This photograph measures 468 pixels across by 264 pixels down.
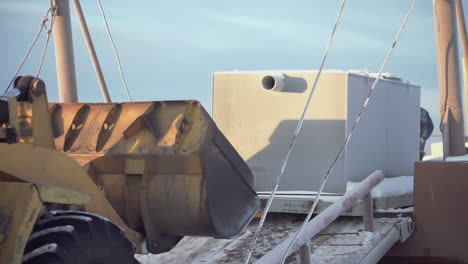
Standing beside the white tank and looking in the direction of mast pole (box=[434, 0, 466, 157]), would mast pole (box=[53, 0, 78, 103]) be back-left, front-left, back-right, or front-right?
back-left

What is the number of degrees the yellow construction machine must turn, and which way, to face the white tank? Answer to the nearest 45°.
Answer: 0° — it already faces it

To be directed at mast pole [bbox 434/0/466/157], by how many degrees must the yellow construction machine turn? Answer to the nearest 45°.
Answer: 0° — it already faces it

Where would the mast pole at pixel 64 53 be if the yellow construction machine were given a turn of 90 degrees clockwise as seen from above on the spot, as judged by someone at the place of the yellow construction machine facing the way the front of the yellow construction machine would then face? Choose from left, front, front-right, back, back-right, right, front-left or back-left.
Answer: back-left

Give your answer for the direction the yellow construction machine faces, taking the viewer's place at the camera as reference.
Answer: facing away from the viewer and to the right of the viewer
